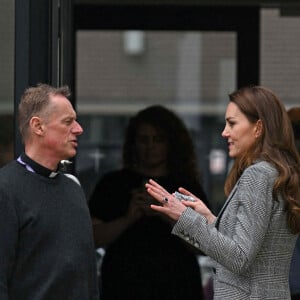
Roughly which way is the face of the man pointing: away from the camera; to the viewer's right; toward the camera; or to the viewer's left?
to the viewer's right

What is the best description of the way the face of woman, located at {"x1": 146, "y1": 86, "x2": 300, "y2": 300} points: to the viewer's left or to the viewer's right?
to the viewer's left

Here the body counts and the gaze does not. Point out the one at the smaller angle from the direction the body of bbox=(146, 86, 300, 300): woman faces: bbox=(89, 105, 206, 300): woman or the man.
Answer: the man

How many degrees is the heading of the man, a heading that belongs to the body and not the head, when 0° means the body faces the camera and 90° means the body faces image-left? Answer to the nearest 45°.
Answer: approximately 315°

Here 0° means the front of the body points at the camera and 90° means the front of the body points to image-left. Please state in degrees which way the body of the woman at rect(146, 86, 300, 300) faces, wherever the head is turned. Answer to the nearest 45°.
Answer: approximately 90°

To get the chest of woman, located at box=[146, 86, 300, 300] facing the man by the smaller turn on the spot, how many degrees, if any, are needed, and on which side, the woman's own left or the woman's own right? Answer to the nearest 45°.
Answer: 0° — they already face them

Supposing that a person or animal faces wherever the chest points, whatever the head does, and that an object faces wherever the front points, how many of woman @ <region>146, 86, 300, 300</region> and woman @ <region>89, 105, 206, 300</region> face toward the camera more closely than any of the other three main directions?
1
